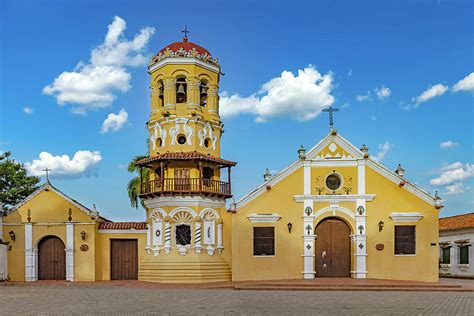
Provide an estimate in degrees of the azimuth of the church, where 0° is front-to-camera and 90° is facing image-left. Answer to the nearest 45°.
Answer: approximately 0°
